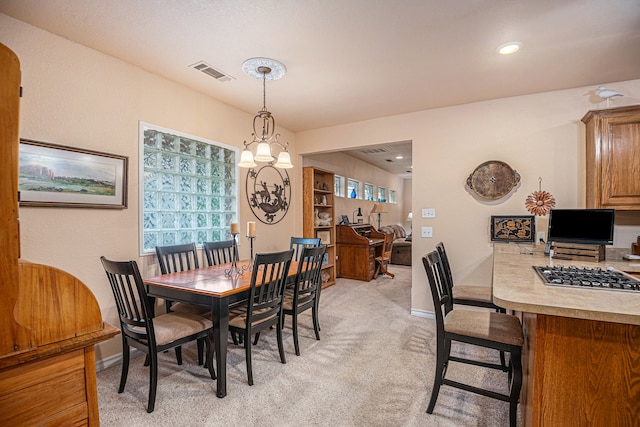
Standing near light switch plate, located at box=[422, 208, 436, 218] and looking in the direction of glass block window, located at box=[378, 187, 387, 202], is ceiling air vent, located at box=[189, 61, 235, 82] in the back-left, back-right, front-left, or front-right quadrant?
back-left

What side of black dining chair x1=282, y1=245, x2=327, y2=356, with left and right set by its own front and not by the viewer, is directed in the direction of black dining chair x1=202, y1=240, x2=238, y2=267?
front

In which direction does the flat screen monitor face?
toward the camera

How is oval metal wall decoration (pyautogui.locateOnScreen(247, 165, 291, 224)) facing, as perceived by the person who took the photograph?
facing the viewer and to the right of the viewer

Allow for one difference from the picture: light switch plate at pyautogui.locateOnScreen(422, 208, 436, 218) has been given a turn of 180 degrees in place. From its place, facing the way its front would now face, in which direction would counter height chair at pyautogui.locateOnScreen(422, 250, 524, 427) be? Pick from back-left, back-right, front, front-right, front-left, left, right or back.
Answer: back

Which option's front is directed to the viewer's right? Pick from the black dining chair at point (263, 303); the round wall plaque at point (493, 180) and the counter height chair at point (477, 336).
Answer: the counter height chair

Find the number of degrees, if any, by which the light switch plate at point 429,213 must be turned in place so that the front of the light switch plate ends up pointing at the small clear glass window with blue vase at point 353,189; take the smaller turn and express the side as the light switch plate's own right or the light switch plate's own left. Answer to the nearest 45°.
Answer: approximately 135° to the light switch plate's own right

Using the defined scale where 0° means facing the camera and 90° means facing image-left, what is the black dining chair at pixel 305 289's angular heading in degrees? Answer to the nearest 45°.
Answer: approximately 135°

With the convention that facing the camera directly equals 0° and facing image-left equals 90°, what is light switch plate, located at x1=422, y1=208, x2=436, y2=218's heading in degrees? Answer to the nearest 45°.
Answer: approximately 0°

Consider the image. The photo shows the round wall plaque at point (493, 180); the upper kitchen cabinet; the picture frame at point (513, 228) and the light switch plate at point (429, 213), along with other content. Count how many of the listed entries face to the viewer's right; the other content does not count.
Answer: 0

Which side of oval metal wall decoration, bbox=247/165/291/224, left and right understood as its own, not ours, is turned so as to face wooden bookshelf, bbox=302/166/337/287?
left

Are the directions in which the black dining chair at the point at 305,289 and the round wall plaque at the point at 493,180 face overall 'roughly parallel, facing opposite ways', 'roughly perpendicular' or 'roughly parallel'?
roughly perpendicular

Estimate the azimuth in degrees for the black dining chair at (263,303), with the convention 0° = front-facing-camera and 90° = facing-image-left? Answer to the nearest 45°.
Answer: approximately 135°

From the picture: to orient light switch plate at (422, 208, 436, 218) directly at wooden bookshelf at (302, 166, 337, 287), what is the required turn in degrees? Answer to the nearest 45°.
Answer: approximately 135° to its right

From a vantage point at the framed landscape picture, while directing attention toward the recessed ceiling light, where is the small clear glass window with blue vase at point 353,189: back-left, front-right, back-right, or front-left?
front-left

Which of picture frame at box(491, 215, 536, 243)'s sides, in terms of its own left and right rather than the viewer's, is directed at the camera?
front

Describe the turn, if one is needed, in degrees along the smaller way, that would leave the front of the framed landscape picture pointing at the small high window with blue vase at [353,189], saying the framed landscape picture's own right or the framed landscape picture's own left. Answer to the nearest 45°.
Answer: approximately 45° to the framed landscape picture's own left

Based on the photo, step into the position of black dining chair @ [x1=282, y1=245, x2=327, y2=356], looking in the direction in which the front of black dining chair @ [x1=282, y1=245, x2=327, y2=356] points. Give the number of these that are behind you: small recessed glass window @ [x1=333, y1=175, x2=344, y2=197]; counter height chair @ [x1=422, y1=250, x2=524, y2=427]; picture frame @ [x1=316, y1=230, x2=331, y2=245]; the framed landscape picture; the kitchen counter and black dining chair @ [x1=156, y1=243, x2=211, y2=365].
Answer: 2

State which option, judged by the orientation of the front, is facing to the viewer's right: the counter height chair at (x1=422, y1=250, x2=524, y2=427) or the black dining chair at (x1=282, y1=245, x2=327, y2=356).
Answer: the counter height chair

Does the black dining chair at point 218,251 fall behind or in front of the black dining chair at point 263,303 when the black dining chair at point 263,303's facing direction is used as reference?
in front
